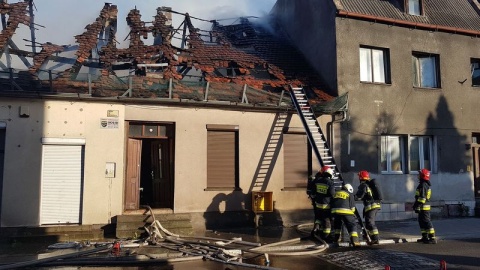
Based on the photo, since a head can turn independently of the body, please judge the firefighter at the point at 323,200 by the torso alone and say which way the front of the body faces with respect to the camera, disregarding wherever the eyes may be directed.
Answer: away from the camera

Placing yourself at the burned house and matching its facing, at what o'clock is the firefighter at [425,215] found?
The firefighter is roughly at 10 o'clock from the burned house.

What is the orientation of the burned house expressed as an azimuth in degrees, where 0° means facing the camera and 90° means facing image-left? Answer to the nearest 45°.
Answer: approximately 0°

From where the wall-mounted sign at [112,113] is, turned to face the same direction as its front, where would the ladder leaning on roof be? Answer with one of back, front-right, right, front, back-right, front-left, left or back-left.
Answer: left

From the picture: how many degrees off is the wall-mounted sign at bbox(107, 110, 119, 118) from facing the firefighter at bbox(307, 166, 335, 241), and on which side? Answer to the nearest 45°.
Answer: approximately 45° to its left

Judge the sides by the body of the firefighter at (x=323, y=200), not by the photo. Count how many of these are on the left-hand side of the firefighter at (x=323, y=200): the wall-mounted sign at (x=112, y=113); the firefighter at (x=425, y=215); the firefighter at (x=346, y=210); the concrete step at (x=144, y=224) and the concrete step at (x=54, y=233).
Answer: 3

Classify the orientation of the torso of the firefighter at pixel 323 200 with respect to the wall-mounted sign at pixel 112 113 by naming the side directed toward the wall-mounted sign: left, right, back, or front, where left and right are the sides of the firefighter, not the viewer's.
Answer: left

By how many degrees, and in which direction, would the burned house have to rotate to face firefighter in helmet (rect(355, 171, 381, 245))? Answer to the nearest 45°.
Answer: approximately 45° to its left

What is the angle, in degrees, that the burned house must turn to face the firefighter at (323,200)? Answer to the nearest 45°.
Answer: approximately 45° to its left
